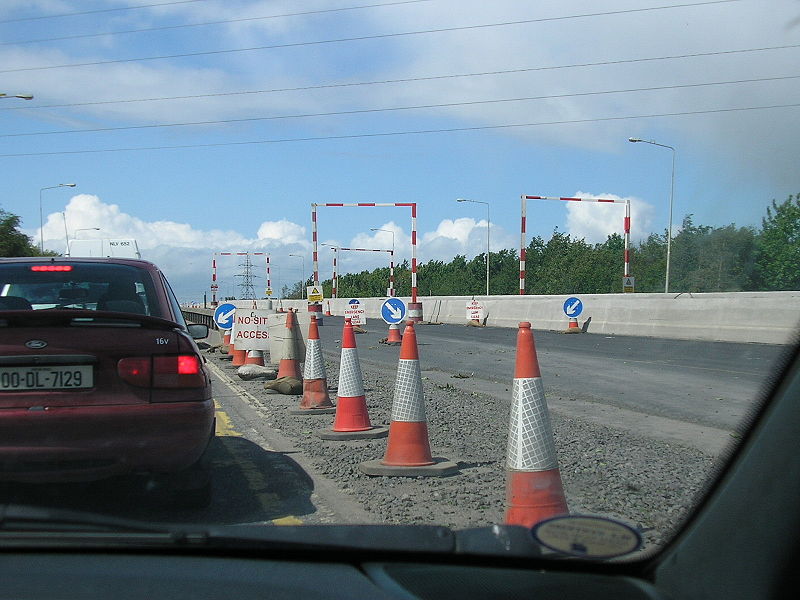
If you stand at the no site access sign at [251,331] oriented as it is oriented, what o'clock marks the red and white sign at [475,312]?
The red and white sign is roughly at 7 o'clock from the no site access sign.

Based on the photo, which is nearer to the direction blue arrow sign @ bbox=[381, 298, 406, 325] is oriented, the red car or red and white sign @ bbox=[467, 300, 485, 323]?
the red car

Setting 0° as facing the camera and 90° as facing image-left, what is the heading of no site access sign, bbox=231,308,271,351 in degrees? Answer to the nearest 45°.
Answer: approximately 0°

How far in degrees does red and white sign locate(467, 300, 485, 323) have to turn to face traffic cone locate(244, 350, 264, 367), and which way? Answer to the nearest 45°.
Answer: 0° — it already faces it

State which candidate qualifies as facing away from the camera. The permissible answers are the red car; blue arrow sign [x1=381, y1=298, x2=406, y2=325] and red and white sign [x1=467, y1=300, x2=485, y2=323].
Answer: the red car

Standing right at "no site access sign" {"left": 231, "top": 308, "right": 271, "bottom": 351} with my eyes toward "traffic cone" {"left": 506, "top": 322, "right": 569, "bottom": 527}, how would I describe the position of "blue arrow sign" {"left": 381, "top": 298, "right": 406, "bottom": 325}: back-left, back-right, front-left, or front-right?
back-left

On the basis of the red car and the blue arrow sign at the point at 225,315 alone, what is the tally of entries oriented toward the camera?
1
